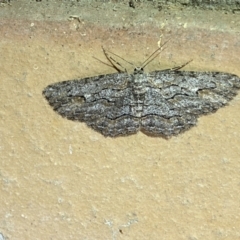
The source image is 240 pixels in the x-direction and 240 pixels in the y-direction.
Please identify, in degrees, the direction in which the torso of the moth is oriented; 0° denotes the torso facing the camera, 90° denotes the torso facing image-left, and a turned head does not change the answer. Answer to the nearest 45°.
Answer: approximately 180°
